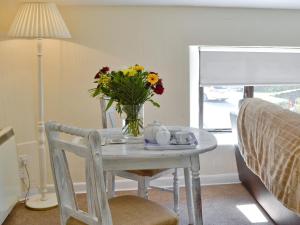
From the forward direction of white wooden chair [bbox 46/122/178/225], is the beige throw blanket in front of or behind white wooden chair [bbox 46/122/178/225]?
in front

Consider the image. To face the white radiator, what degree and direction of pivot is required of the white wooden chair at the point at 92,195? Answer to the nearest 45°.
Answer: approximately 90° to its left

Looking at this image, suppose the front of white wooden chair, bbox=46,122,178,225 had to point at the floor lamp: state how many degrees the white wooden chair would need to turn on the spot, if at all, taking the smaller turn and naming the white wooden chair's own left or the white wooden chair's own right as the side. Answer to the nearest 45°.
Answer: approximately 45° to the white wooden chair's own left

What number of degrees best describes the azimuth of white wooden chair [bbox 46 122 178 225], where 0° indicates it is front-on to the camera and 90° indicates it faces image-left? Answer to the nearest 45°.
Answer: approximately 225°

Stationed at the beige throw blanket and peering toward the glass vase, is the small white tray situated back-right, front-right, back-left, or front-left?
front-left
